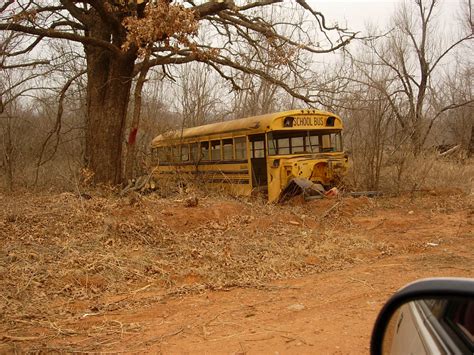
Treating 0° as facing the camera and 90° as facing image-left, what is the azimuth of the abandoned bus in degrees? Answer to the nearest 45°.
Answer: approximately 315°
